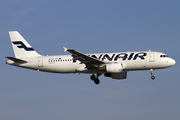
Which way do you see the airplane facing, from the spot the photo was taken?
facing to the right of the viewer
